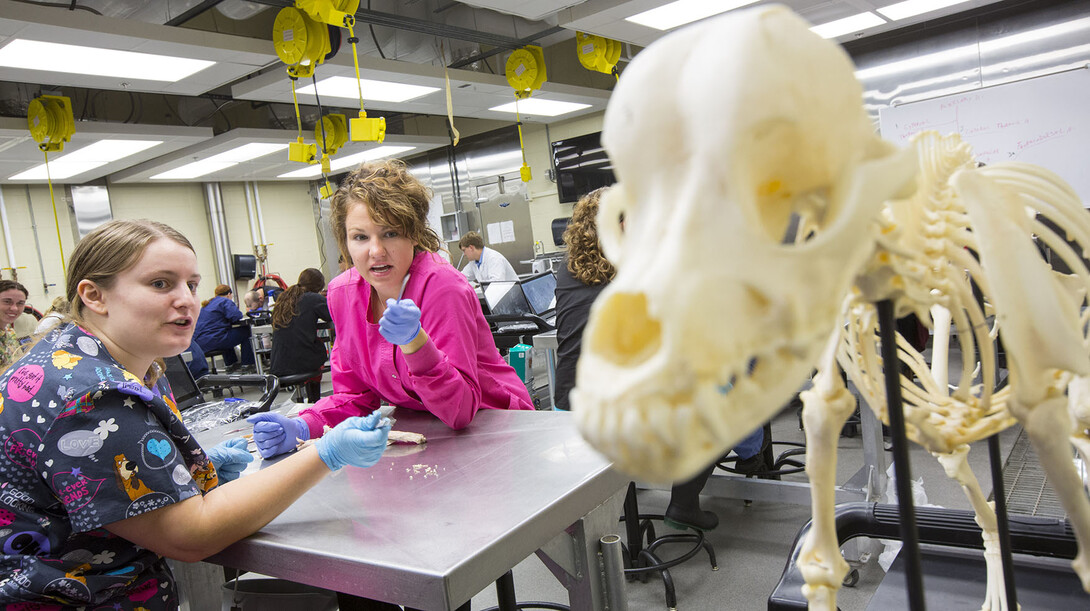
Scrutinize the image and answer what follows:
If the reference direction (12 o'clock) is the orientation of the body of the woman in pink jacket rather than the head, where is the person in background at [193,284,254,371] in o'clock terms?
The person in background is roughly at 4 o'clock from the woman in pink jacket.

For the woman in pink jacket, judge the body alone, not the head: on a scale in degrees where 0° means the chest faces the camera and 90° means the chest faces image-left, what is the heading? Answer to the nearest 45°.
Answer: approximately 45°

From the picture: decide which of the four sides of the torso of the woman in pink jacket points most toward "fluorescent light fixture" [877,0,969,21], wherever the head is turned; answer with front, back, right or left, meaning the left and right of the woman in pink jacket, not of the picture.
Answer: back

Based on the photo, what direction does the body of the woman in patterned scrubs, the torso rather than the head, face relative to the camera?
to the viewer's right

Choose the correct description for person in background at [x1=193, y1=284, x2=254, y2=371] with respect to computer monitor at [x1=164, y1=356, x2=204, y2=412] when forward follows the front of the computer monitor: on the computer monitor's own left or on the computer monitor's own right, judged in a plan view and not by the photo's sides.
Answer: on the computer monitor's own left

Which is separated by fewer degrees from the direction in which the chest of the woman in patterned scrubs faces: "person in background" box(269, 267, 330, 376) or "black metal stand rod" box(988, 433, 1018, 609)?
the black metal stand rod

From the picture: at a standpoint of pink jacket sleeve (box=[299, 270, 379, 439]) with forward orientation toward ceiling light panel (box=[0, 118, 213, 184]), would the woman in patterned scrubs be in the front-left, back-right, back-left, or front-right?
back-left

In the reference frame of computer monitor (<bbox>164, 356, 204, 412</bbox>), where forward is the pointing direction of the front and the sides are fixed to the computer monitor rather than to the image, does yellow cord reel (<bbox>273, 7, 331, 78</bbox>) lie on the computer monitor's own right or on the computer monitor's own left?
on the computer monitor's own left

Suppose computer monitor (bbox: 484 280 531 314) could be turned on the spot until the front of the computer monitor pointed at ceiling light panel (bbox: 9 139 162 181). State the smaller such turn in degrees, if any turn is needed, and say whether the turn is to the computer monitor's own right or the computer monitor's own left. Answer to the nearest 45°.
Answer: approximately 135° to the computer monitor's own right
